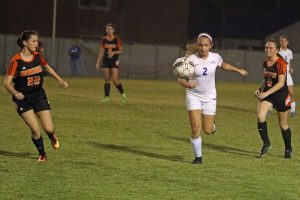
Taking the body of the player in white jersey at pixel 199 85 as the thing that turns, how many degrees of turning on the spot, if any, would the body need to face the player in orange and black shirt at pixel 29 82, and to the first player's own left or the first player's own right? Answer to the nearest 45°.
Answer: approximately 90° to the first player's own right

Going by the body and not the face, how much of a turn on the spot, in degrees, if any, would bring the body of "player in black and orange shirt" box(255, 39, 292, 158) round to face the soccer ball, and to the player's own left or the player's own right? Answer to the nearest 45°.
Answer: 0° — they already face it

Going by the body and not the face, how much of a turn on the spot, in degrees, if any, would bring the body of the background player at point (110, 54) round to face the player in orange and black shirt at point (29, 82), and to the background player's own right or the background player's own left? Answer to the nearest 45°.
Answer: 0° — they already face them

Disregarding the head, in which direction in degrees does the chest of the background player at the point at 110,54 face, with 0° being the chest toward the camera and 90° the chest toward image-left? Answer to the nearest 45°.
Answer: approximately 0°

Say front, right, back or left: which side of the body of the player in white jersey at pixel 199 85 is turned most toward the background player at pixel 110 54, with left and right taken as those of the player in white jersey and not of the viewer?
back

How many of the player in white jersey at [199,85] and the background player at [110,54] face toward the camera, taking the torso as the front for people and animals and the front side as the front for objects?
2

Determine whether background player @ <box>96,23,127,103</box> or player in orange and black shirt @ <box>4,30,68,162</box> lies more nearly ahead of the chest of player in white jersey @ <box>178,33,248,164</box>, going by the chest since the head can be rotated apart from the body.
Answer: the player in orange and black shirt

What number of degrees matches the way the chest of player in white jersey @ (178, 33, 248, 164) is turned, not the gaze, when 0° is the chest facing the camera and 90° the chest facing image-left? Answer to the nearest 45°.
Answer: approximately 0°
